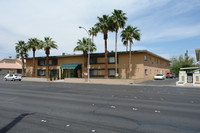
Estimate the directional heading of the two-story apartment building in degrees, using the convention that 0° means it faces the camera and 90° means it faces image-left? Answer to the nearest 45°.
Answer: approximately 45°

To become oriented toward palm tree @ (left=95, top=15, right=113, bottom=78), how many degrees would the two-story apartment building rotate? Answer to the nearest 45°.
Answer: approximately 45° to its left
